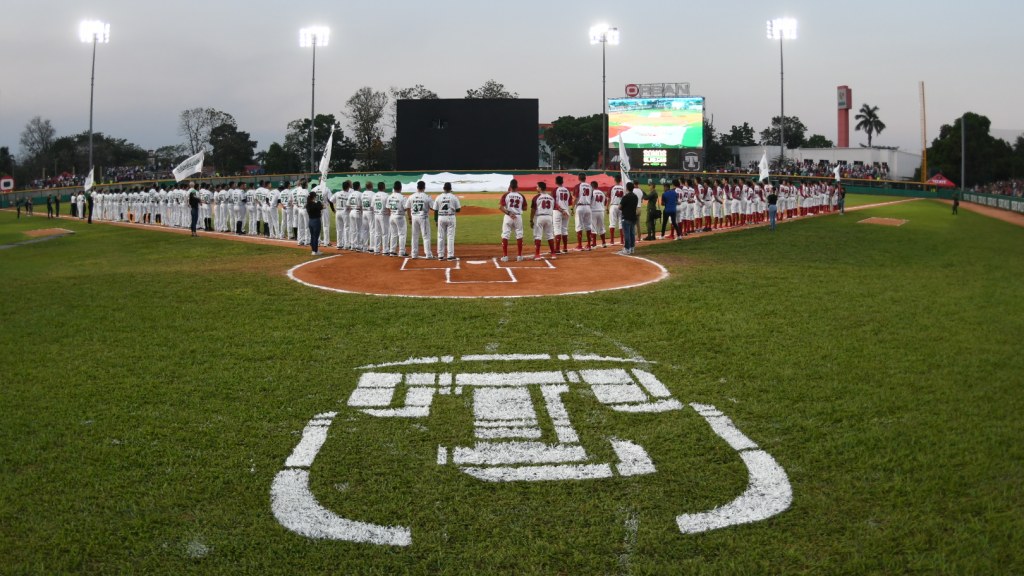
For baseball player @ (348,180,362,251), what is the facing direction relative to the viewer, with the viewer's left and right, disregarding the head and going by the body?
facing away from the viewer and to the right of the viewer

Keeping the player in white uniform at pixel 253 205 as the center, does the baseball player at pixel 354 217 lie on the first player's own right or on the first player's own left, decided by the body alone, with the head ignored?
on the first player's own right

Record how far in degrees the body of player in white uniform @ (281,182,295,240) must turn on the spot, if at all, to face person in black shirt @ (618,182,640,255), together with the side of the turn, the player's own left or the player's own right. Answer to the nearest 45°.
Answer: approximately 90° to the player's own right

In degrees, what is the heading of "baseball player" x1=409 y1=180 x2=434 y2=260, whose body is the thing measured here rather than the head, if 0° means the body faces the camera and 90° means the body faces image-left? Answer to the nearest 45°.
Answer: approximately 180°

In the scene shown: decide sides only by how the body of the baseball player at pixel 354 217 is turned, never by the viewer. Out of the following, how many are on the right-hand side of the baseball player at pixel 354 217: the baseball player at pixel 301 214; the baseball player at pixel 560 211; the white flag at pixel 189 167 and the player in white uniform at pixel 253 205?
1

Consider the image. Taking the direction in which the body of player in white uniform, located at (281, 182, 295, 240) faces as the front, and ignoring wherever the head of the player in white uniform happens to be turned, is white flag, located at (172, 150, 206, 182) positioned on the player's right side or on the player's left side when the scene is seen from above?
on the player's left side

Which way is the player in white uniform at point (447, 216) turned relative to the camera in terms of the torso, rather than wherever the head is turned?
away from the camera

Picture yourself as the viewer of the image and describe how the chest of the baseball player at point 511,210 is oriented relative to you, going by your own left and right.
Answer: facing away from the viewer

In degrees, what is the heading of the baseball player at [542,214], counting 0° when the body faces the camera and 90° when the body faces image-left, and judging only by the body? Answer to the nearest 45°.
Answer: approximately 180°
